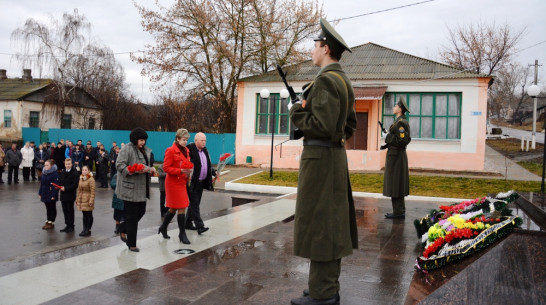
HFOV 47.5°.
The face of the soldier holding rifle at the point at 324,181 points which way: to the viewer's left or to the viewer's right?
to the viewer's left

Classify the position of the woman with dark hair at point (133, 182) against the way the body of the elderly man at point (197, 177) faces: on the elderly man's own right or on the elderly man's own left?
on the elderly man's own right
